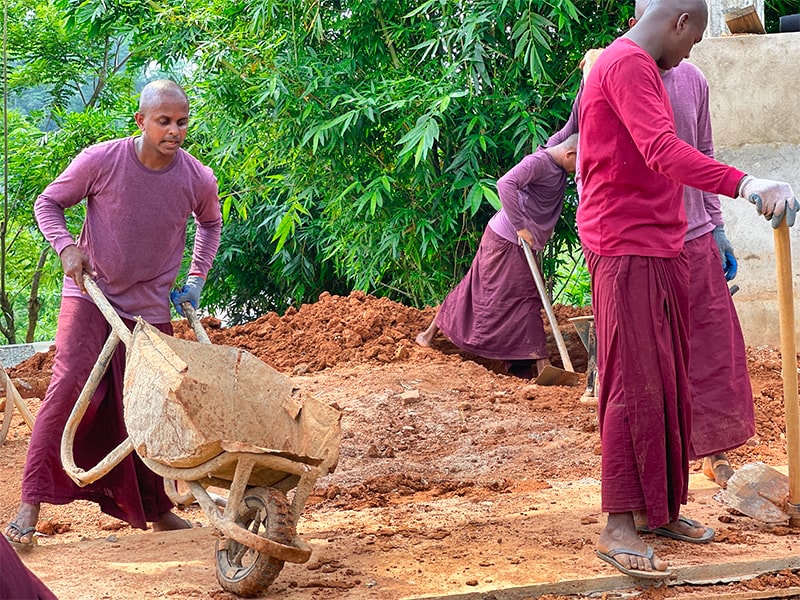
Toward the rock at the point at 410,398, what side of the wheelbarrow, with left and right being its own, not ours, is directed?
left

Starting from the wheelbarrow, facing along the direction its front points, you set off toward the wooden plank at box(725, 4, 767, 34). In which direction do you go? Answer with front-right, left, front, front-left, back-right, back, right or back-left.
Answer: left

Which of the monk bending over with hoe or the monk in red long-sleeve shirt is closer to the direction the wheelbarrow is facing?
the monk in red long-sleeve shirt

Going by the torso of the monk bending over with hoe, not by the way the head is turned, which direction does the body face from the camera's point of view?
to the viewer's right

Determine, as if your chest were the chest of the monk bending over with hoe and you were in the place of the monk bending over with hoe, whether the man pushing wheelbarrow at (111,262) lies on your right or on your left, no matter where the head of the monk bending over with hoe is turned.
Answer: on your right

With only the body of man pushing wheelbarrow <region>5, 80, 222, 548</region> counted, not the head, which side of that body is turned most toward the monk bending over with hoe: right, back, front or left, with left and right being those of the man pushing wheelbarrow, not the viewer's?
left

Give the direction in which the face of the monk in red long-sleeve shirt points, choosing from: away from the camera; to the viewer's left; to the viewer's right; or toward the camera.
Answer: to the viewer's right

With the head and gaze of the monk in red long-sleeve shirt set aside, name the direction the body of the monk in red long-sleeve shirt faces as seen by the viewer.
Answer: to the viewer's right

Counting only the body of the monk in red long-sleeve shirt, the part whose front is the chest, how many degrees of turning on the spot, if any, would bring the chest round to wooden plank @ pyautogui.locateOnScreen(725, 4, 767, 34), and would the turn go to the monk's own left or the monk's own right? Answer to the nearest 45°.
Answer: approximately 90° to the monk's own left

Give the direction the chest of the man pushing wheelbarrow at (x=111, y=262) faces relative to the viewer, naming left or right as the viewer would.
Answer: facing the viewer and to the right of the viewer

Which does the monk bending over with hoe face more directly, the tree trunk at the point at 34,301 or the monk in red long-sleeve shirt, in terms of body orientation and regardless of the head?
the monk in red long-sleeve shirt

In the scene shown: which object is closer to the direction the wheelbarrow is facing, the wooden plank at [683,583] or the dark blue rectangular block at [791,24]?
the wooden plank

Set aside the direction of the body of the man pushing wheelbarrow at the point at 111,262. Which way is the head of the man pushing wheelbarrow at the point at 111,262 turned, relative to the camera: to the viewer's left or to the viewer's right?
to the viewer's right
